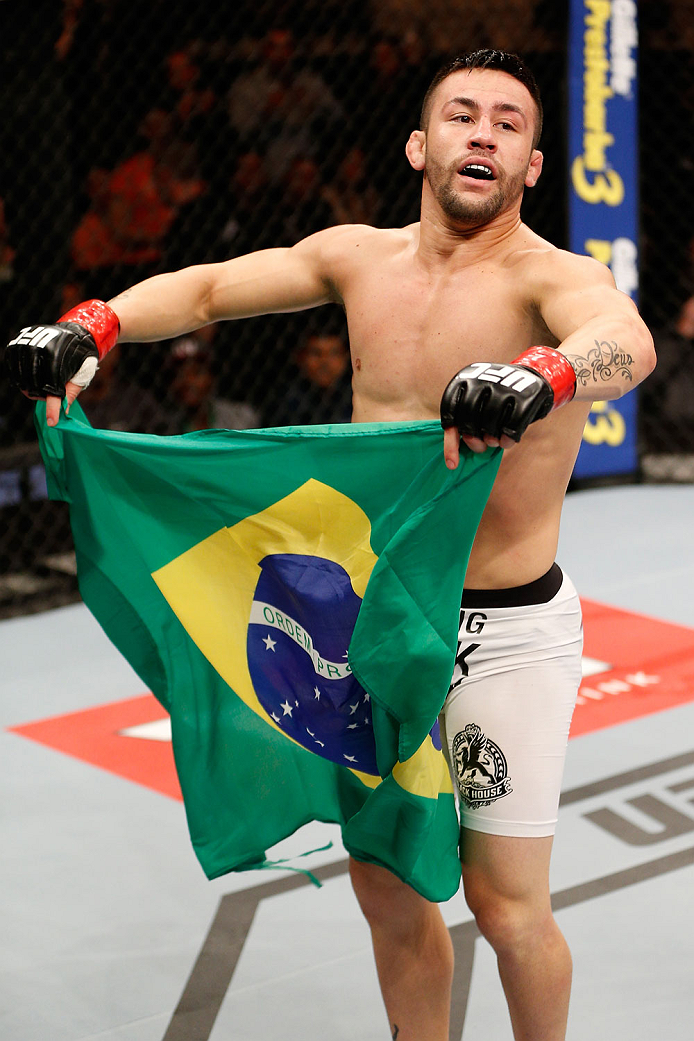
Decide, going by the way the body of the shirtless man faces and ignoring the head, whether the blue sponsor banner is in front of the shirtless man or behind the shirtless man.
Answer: behind

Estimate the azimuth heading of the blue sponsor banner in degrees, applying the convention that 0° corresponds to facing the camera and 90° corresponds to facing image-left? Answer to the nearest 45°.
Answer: approximately 0°

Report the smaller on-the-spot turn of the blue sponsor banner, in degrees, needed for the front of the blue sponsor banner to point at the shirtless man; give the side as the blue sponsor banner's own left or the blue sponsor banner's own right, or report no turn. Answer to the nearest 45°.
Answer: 0° — it already faces them

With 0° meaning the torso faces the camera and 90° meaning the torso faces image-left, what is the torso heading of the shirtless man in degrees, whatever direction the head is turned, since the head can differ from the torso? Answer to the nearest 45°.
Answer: approximately 45°
